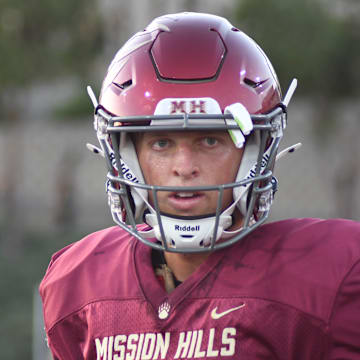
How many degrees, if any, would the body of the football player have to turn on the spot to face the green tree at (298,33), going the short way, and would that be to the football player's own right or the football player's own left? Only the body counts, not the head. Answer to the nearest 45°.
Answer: approximately 180°

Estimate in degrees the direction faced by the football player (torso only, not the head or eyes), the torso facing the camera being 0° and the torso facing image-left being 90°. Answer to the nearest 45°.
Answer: approximately 0°
